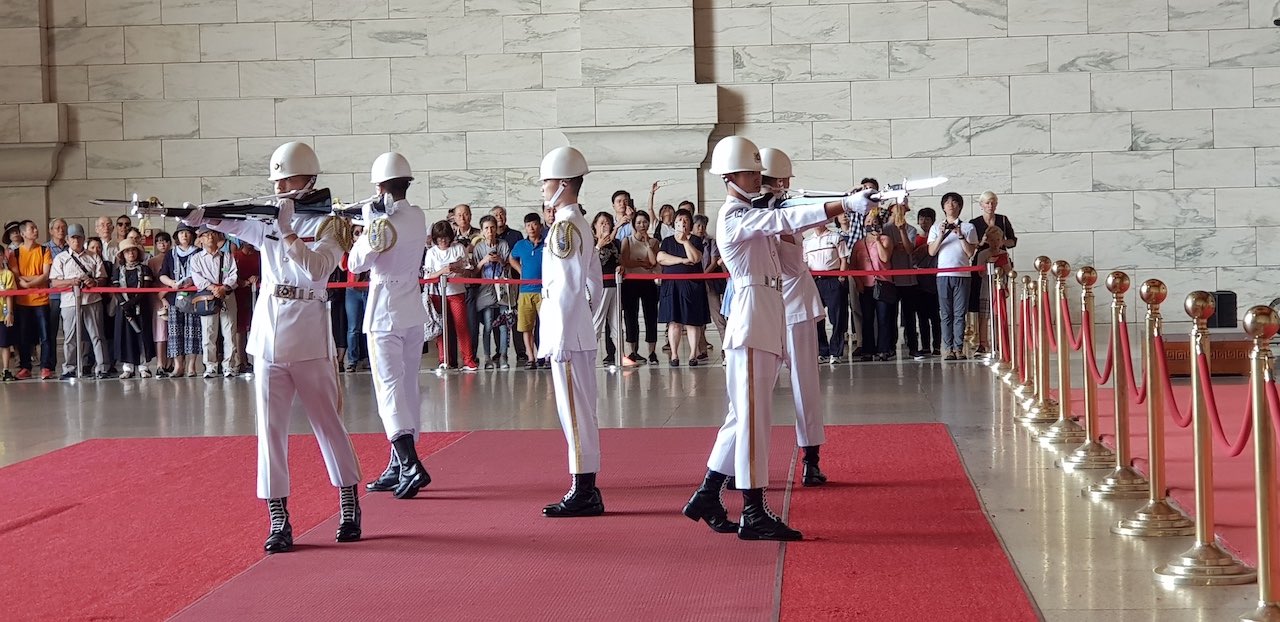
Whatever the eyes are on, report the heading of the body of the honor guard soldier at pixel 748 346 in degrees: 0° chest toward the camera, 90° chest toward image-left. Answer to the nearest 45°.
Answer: approximately 270°

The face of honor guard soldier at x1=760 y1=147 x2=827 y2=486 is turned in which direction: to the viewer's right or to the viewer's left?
to the viewer's right

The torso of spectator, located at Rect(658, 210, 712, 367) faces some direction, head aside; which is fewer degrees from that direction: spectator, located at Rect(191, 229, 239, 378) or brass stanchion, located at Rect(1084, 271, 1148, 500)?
the brass stanchion

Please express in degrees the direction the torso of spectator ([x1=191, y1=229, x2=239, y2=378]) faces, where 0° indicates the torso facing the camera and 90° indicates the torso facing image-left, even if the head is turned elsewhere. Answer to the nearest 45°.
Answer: approximately 0°

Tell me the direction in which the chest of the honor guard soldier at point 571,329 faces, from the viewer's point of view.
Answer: to the viewer's left

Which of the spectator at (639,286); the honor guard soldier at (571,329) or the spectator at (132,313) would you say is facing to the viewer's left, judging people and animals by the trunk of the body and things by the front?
the honor guard soldier

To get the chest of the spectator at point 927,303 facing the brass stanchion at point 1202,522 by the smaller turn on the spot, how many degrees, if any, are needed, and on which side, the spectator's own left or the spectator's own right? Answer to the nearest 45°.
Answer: approximately 45° to the spectator's own left

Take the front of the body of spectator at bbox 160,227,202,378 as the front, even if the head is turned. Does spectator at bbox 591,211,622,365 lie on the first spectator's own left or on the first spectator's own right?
on the first spectator's own left

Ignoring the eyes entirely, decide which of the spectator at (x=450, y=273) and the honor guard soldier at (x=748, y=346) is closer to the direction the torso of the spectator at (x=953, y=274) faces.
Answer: the honor guard soldier
